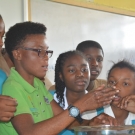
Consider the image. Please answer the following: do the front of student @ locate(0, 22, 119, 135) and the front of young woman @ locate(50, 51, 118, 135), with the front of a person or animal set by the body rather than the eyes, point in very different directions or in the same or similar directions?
same or similar directions

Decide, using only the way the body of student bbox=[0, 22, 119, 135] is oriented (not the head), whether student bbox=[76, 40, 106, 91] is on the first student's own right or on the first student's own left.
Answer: on the first student's own left

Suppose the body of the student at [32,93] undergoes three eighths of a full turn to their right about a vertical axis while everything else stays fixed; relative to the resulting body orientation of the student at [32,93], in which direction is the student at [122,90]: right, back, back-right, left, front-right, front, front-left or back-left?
back-right

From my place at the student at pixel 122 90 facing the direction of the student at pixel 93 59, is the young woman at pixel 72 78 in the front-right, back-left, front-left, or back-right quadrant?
front-left

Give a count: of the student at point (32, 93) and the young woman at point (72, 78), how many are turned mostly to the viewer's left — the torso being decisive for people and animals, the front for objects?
0

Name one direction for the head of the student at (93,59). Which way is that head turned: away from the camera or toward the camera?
toward the camera
